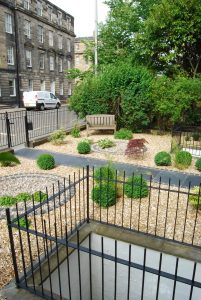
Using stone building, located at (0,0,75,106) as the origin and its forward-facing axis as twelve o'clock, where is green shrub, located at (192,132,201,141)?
The green shrub is roughly at 1 o'clock from the stone building.

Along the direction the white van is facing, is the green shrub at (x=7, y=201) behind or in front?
behind

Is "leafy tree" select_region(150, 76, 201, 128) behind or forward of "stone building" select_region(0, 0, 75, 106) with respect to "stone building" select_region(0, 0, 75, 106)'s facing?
forward

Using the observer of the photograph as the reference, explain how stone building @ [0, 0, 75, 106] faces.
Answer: facing the viewer and to the right of the viewer

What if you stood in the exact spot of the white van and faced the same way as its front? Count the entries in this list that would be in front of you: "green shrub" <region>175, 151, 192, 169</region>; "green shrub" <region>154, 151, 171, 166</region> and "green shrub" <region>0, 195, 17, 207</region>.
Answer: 0

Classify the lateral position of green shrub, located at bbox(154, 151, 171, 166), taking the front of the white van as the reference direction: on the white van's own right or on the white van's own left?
on the white van's own right

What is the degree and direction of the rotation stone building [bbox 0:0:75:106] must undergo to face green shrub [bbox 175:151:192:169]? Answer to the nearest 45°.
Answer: approximately 45° to its right

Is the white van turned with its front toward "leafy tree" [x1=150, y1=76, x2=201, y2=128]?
no

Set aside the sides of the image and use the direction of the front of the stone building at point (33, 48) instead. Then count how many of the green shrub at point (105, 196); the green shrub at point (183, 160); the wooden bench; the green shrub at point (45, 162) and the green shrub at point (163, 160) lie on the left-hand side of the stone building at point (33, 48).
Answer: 0

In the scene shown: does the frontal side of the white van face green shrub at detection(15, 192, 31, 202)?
no

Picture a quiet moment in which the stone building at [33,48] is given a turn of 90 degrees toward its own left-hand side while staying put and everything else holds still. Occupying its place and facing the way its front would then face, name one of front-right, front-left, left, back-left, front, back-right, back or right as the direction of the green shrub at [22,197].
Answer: back-right
